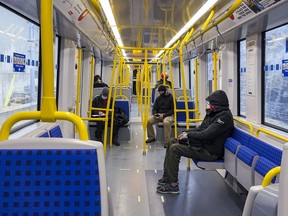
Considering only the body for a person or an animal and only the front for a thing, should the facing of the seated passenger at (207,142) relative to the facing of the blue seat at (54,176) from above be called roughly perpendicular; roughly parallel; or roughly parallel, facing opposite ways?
roughly perpendicular

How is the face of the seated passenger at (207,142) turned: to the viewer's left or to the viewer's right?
to the viewer's left

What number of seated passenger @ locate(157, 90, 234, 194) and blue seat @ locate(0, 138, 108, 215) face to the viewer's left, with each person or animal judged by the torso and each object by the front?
1

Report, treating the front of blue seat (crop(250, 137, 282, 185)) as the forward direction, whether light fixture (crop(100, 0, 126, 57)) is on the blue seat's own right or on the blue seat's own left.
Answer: on the blue seat's own right

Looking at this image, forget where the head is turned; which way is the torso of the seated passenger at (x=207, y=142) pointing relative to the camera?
to the viewer's left

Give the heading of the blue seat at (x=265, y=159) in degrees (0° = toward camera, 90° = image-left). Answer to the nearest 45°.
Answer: approximately 45°
